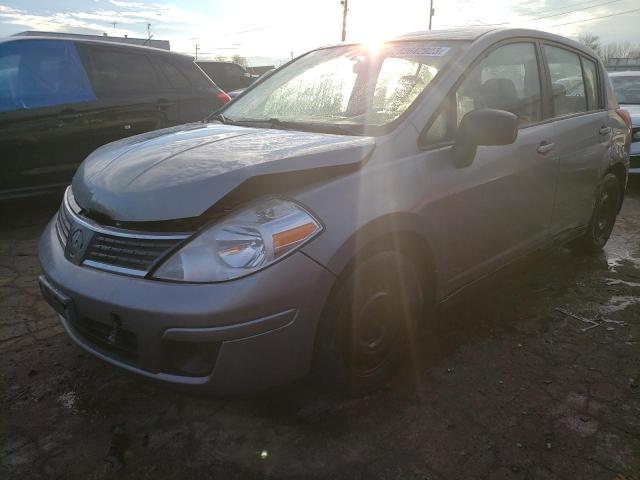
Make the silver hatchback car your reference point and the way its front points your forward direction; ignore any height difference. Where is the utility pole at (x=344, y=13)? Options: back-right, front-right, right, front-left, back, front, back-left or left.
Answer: back-right

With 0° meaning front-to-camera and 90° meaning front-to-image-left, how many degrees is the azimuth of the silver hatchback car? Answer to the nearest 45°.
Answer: approximately 45°

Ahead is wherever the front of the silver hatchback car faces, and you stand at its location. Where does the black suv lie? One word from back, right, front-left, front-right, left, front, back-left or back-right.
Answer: right

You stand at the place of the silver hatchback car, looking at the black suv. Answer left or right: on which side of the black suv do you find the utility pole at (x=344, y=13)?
right
